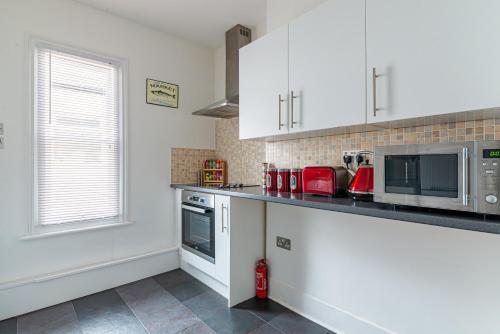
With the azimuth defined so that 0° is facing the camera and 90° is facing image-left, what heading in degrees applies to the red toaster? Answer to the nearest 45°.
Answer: approximately 45°

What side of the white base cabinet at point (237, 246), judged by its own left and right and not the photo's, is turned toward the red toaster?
left

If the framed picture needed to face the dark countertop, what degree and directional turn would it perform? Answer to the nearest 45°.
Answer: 0° — it already faces it

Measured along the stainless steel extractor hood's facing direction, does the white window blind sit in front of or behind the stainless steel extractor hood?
in front

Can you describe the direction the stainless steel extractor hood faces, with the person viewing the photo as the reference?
facing the viewer and to the left of the viewer

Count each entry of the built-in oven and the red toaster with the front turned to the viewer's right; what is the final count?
0

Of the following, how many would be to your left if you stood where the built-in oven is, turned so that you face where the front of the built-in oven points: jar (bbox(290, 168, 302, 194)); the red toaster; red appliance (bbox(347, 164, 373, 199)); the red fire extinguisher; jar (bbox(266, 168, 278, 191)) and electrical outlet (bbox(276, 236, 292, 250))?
6

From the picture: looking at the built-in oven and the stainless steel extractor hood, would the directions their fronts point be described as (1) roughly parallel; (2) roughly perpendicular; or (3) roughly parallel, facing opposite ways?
roughly parallel

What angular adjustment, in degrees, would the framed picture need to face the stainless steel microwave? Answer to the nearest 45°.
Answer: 0° — it already faces it
